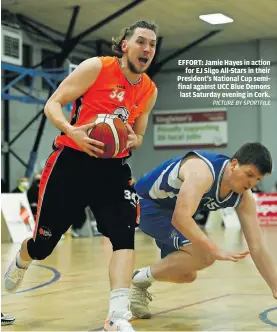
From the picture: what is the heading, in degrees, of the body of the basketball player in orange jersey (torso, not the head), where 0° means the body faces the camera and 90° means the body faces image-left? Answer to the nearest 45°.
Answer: approximately 315°

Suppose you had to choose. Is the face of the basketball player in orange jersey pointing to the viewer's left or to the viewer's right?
to the viewer's right

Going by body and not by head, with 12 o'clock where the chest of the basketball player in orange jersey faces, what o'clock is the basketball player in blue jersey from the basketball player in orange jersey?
The basketball player in blue jersey is roughly at 10 o'clock from the basketball player in orange jersey.
